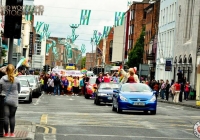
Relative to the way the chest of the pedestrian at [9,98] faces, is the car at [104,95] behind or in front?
in front

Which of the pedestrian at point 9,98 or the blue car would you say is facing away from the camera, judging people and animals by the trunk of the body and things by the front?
the pedestrian

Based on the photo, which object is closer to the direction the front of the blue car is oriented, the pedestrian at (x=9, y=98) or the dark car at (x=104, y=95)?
the pedestrian

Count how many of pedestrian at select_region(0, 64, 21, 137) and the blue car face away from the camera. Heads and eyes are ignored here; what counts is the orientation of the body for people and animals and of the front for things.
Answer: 1

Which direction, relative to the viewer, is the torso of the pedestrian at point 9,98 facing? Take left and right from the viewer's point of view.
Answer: facing away from the viewer

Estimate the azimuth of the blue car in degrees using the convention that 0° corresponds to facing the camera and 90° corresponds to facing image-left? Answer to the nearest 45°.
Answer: approximately 0°

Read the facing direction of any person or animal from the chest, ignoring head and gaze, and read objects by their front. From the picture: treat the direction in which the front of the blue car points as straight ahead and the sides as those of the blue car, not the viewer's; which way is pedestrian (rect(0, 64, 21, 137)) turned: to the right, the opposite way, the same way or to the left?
the opposite way

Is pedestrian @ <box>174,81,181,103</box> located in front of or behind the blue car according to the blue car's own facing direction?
behind
